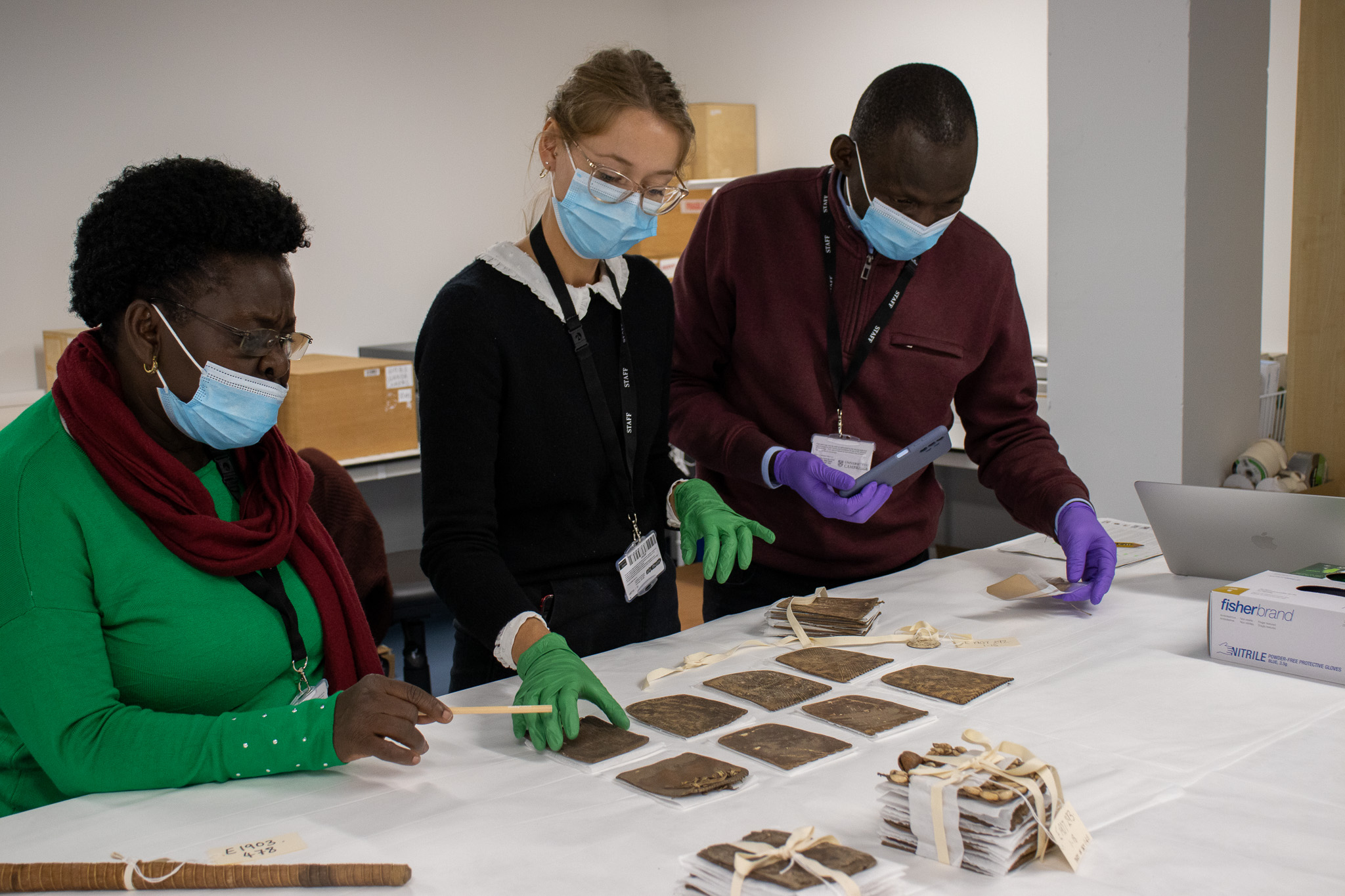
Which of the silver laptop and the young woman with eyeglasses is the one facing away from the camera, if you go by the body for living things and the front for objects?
the silver laptop

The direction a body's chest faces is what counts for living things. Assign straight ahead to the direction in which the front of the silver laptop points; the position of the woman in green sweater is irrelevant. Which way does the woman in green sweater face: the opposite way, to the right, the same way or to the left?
to the right

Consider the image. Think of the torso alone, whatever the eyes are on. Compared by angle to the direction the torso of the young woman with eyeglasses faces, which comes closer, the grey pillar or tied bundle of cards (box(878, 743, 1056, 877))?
the tied bundle of cards

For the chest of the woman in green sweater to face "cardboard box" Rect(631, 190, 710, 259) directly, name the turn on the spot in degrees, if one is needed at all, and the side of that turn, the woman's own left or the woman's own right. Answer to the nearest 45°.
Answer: approximately 90° to the woman's own left

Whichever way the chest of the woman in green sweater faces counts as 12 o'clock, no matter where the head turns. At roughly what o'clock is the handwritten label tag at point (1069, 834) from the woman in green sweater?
The handwritten label tag is roughly at 12 o'clock from the woman in green sweater.

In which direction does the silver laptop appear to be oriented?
away from the camera

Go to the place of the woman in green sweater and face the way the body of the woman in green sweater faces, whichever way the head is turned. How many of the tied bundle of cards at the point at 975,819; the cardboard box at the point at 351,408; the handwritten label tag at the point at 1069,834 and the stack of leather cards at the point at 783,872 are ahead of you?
3

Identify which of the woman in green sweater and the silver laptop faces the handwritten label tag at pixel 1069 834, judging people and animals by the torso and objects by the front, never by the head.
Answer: the woman in green sweater

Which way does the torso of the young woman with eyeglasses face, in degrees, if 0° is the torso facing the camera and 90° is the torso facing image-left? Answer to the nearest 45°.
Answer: approximately 315°

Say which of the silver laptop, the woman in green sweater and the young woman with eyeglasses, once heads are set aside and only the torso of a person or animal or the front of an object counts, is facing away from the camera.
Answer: the silver laptop
